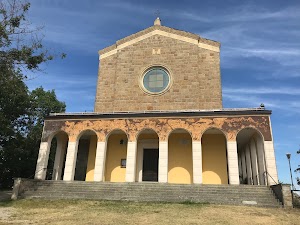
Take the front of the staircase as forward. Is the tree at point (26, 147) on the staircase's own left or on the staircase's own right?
on the staircase's own right

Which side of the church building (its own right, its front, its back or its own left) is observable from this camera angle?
front

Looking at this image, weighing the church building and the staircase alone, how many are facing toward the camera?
2

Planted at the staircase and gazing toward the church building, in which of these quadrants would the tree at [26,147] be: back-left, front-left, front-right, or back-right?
front-left

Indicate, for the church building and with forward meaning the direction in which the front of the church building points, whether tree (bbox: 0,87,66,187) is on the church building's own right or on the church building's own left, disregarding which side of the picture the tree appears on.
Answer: on the church building's own right

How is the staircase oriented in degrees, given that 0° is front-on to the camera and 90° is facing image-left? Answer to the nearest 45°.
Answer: approximately 0°
